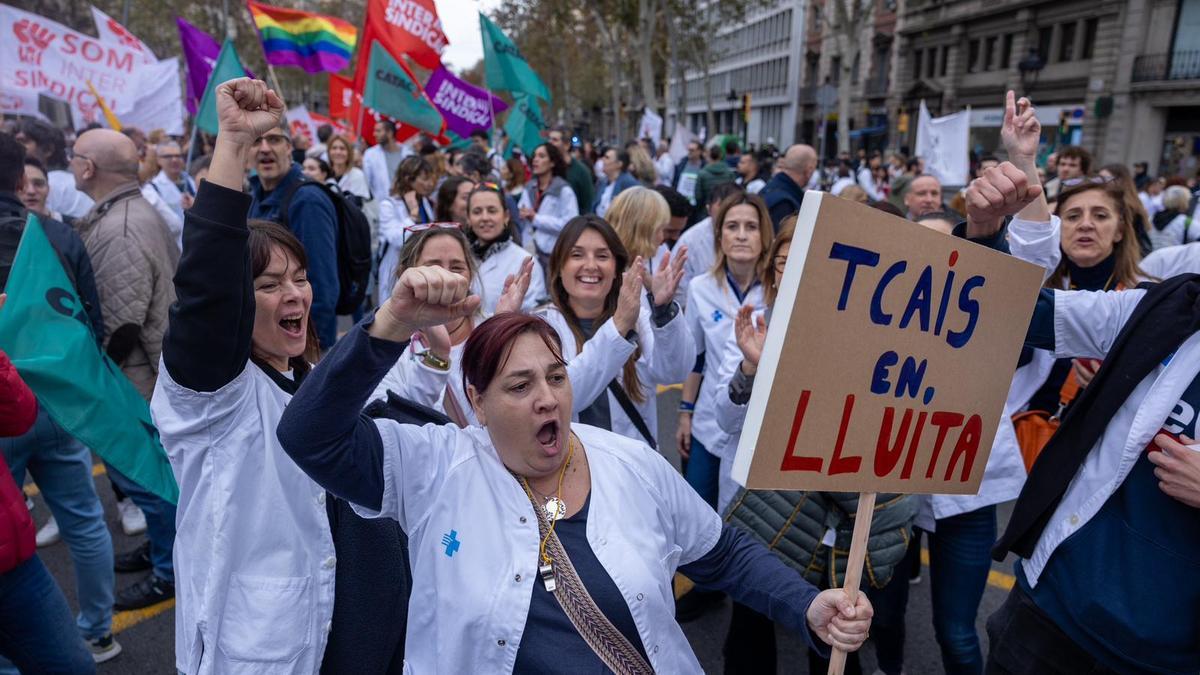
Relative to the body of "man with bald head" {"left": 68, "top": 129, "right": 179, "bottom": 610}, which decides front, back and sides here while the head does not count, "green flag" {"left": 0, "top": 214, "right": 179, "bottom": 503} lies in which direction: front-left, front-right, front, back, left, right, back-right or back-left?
left
